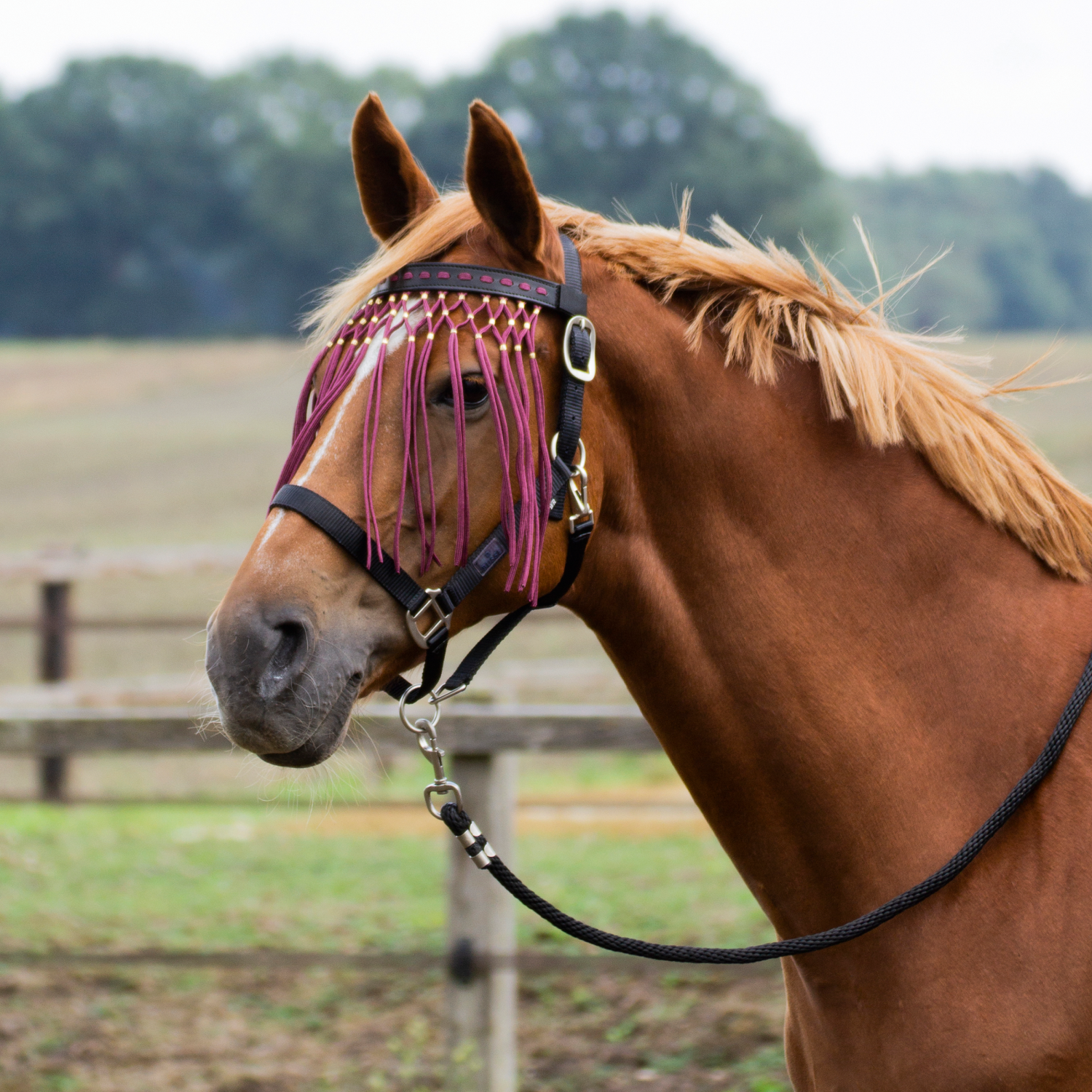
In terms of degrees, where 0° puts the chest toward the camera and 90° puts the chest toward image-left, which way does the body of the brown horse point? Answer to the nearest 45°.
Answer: approximately 90°
